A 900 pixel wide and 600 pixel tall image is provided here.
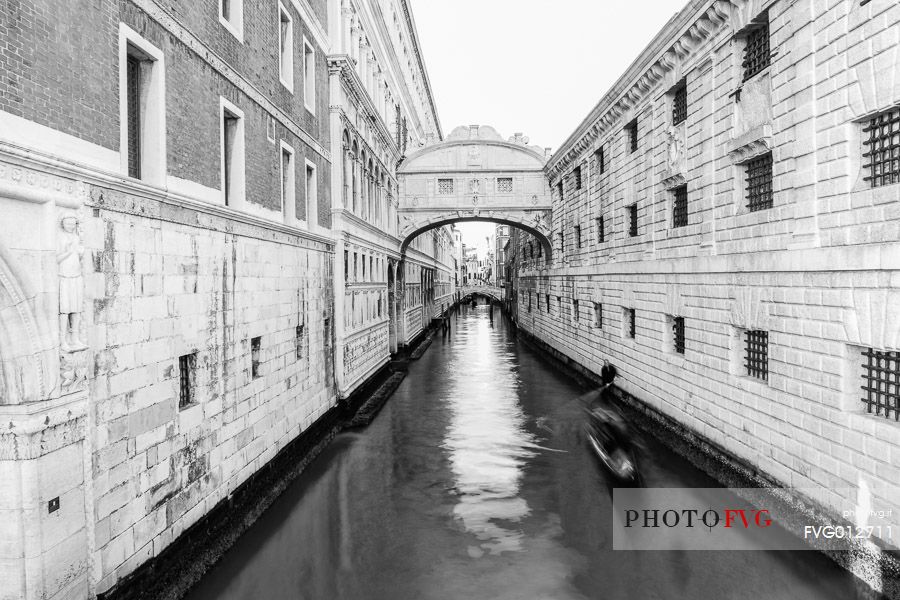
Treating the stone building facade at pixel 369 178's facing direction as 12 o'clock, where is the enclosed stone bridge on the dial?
The enclosed stone bridge is roughly at 10 o'clock from the stone building facade.

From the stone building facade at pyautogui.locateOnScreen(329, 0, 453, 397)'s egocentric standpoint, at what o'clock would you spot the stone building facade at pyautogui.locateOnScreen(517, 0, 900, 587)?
the stone building facade at pyautogui.locateOnScreen(517, 0, 900, 587) is roughly at 2 o'clock from the stone building facade at pyautogui.locateOnScreen(329, 0, 453, 397).

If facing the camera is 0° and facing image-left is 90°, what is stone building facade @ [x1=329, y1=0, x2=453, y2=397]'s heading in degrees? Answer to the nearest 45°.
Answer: approximately 270°
